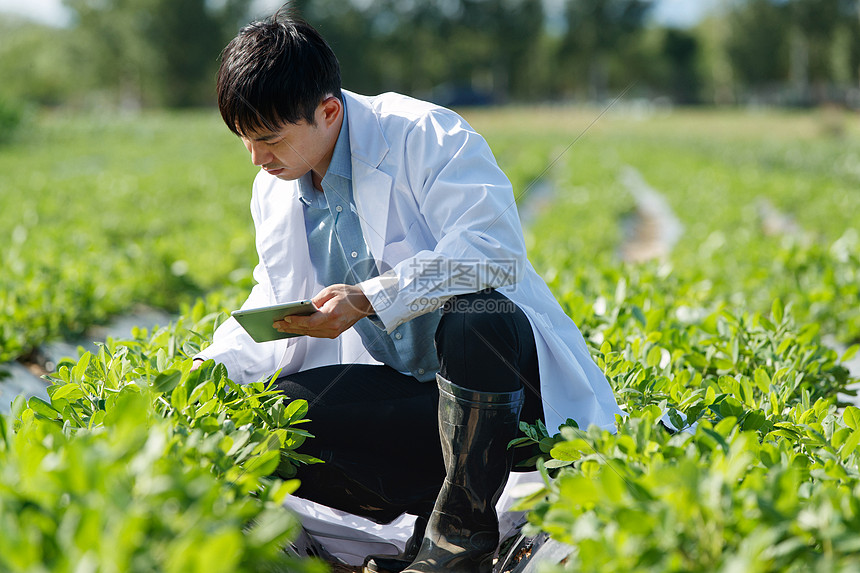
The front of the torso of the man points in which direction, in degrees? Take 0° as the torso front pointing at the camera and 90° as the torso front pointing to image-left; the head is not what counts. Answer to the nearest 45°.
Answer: approximately 45°
